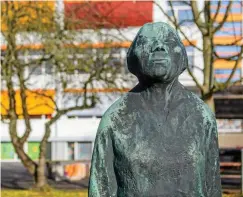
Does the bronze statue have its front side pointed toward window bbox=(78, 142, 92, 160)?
no

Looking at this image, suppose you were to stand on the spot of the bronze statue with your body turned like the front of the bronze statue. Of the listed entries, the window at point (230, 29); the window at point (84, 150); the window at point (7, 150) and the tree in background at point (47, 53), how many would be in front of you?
0

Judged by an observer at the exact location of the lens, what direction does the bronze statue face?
facing the viewer

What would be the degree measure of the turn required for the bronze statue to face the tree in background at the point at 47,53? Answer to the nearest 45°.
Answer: approximately 180°

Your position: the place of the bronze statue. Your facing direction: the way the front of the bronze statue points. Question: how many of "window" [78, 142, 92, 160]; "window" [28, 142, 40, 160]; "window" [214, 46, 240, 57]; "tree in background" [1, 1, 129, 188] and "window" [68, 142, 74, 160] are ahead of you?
0

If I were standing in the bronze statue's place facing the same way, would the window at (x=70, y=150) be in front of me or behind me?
behind

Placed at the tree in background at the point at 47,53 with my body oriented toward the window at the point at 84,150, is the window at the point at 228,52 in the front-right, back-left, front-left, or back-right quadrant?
front-right

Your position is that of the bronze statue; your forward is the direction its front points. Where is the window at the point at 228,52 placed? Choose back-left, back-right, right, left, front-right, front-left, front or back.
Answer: back

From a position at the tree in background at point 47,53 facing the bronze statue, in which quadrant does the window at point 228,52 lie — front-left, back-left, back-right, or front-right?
back-left

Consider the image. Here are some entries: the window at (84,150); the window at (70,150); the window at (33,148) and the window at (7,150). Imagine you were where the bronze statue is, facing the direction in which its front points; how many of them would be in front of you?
0

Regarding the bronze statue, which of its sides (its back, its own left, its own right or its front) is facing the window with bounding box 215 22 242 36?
back

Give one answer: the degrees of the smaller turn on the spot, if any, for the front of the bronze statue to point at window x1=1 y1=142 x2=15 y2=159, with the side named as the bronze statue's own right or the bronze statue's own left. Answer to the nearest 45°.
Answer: approximately 180°

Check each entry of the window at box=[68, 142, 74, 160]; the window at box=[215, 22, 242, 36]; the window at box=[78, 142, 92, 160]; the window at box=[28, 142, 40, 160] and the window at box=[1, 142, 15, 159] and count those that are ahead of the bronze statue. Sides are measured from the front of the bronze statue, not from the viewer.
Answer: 0
